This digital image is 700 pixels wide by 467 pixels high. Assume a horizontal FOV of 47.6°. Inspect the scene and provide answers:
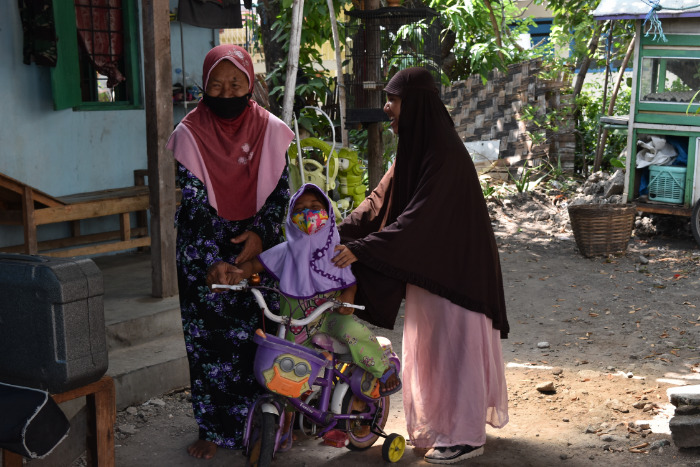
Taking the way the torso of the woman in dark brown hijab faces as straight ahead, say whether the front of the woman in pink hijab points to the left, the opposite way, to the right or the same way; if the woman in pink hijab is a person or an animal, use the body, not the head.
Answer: to the left

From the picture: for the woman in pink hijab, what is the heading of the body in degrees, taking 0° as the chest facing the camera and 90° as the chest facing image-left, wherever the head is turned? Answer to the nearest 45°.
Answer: approximately 0°

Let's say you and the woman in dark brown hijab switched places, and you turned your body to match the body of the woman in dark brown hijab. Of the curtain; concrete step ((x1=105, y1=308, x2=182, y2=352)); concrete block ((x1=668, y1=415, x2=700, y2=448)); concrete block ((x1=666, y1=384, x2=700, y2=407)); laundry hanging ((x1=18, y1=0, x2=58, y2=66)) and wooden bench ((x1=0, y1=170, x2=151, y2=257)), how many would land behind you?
2

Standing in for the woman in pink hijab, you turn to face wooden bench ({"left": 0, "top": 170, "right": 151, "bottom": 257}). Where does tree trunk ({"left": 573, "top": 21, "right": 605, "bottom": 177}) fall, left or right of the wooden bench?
right

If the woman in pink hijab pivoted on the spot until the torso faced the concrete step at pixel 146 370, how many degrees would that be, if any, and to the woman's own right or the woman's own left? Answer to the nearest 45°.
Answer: approximately 135° to the woman's own right

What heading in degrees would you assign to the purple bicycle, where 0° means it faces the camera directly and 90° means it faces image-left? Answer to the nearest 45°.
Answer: approximately 45°

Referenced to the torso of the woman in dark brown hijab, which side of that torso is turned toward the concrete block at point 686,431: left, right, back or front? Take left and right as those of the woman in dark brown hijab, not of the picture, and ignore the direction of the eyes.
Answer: back

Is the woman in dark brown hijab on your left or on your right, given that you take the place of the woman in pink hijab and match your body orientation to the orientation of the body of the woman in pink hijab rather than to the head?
on your left

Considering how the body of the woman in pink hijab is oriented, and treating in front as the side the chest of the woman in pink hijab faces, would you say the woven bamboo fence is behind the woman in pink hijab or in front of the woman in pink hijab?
behind

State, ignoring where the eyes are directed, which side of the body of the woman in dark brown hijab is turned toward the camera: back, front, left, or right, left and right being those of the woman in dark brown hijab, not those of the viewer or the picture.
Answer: left

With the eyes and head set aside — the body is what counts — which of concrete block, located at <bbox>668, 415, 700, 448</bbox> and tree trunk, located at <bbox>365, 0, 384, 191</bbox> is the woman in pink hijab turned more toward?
the concrete block

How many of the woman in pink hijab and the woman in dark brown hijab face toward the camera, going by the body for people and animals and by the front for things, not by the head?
1

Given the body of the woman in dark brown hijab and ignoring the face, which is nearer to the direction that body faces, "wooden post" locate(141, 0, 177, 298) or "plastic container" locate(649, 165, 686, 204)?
the wooden post

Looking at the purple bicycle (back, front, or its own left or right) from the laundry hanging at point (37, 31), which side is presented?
right

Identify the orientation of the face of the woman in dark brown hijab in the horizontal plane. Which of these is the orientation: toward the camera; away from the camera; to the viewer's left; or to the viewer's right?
to the viewer's left

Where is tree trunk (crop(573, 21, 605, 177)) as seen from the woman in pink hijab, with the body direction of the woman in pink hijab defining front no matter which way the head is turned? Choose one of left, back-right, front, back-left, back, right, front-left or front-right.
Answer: back-left
